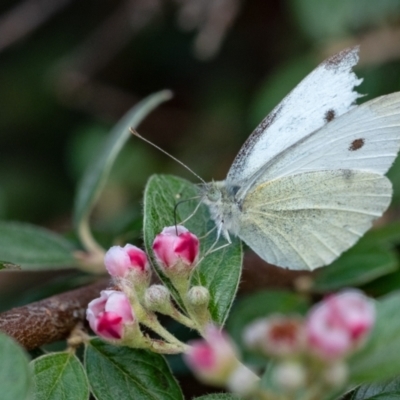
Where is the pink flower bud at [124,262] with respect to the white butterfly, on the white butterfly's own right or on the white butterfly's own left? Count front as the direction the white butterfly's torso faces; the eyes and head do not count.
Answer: on the white butterfly's own left

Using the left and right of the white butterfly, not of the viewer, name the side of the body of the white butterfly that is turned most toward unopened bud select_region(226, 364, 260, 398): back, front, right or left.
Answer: left

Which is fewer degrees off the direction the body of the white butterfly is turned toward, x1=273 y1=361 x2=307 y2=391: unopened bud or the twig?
the twig

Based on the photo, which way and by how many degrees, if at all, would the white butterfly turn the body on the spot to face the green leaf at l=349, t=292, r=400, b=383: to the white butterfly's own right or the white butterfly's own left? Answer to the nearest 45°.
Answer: approximately 90° to the white butterfly's own left

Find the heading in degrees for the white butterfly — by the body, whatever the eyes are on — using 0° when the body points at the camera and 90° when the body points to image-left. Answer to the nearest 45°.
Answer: approximately 90°

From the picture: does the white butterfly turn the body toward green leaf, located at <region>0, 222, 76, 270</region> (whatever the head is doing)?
yes

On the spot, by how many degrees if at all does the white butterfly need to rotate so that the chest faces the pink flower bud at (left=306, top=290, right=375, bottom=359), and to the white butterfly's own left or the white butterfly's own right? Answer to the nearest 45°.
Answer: approximately 90° to the white butterfly's own left

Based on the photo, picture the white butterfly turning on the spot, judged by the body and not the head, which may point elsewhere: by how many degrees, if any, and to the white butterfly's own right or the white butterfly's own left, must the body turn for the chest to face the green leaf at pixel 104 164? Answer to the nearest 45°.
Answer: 0° — it already faces it

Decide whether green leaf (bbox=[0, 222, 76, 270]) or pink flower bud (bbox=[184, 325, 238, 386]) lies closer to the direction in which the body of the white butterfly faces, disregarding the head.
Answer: the green leaf

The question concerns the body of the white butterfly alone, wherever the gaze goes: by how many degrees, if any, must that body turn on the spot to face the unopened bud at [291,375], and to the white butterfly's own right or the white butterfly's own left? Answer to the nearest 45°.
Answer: approximately 90° to the white butterfly's own left
